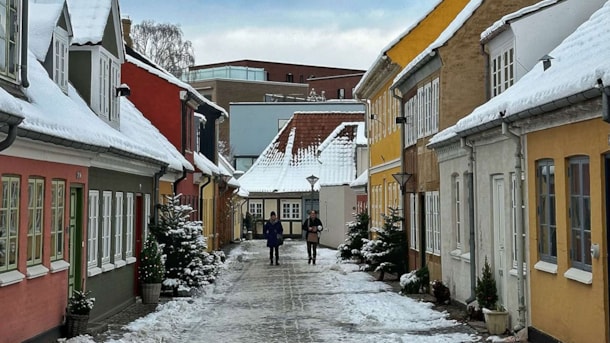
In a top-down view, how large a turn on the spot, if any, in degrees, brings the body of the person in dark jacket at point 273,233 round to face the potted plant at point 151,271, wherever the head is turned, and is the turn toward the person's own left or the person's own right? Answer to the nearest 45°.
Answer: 0° — they already face it

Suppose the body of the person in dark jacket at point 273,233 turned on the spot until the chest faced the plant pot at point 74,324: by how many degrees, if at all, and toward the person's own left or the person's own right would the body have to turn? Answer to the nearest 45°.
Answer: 0° — they already face it

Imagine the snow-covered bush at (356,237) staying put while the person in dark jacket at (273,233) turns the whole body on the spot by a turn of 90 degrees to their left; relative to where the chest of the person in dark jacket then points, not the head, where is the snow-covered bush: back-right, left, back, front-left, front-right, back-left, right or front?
front

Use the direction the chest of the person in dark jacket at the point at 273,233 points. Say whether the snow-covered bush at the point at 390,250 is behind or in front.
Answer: in front

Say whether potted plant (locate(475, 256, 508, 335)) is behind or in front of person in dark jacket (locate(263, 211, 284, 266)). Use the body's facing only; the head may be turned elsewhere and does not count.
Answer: in front

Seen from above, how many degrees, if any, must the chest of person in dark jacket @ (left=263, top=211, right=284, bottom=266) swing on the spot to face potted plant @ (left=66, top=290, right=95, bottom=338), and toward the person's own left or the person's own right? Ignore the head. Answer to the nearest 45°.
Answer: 0° — they already face it

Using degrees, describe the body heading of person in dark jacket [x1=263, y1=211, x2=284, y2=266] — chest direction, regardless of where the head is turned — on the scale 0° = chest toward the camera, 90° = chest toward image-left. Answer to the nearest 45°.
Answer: approximately 0°

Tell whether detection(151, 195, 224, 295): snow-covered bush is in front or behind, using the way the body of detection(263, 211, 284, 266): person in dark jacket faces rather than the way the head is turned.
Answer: in front
